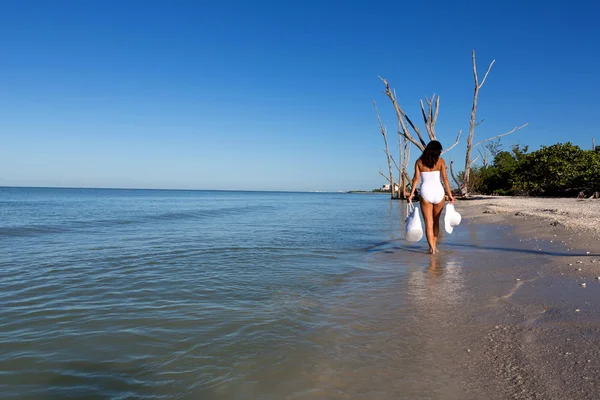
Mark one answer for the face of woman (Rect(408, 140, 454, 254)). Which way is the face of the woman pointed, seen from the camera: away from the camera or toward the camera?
away from the camera

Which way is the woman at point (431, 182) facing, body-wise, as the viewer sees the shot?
away from the camera

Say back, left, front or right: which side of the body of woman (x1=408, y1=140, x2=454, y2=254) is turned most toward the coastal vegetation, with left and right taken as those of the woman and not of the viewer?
front
